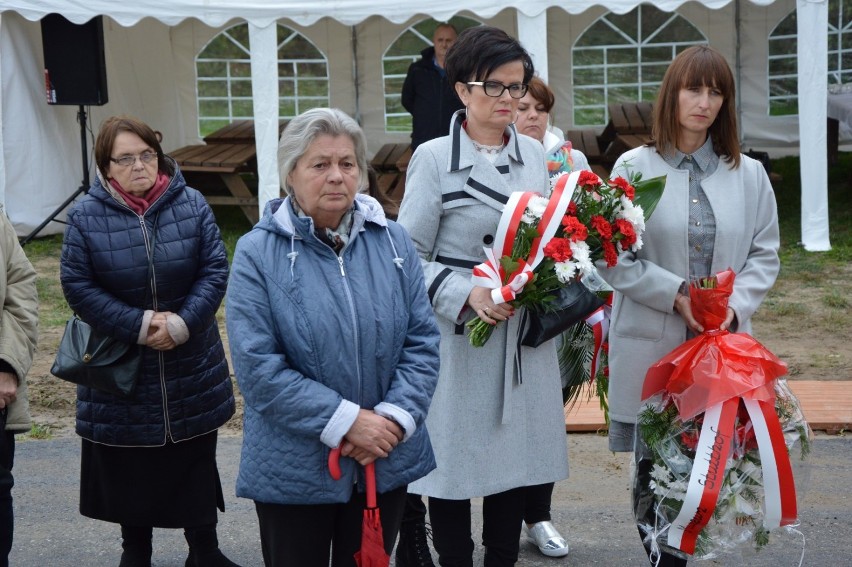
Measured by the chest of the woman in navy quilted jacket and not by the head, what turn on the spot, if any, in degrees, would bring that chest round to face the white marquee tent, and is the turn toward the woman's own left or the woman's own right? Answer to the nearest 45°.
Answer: approximately 180°

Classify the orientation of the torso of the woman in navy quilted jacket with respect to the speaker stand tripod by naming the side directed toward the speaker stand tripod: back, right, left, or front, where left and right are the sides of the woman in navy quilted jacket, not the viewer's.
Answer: back

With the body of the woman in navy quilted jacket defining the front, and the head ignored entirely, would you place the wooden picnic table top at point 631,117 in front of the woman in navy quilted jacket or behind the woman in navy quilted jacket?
behind

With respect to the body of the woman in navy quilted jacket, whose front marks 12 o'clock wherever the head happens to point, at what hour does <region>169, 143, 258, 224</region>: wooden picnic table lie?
The wooden picnic table is roughly at 6 o'clock from the woman in navy quilted jacket.

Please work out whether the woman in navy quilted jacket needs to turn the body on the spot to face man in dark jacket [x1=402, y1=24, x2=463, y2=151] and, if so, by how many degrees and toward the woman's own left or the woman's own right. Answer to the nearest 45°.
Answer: approximately 135° to the woman's own left

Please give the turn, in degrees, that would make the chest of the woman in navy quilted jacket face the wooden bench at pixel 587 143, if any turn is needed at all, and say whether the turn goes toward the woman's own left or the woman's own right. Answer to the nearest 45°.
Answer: approximately 135° to the woman's own left

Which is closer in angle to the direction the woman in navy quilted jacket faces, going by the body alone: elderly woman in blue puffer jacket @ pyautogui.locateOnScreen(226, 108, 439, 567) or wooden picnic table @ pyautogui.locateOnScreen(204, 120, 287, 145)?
the elderly woman in blue puffer jacket

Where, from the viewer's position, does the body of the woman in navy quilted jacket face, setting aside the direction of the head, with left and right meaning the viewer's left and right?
facing the viewer

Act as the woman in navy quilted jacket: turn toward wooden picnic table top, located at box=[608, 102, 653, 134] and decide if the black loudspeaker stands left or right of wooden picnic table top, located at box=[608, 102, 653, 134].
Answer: left

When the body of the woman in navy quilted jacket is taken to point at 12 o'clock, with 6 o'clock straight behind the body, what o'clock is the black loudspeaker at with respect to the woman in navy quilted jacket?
The black loudspeaker is roughly at 6 o'clock from the woman in navy quilted jacket.

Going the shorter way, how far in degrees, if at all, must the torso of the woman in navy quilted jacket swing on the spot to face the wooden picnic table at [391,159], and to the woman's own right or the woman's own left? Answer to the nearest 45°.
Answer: approximately 180°

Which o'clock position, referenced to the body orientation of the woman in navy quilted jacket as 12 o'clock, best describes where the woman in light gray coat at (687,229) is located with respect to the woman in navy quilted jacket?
The woman in light gray coat is roughly at 10 o'clock from the woman in navy quilted jacket.

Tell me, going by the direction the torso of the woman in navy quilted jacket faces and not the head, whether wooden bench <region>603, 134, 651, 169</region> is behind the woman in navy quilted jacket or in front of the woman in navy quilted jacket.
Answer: behind

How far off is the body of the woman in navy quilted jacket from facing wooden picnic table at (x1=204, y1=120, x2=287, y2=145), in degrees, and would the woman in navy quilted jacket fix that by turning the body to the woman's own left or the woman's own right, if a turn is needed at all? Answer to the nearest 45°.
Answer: approximately 180°
